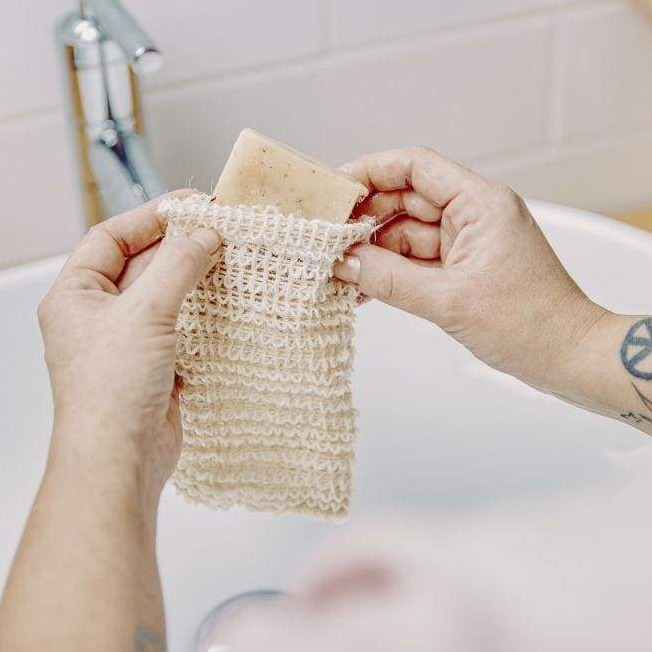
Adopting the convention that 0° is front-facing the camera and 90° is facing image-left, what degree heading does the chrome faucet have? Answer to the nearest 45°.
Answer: approximately 315°
